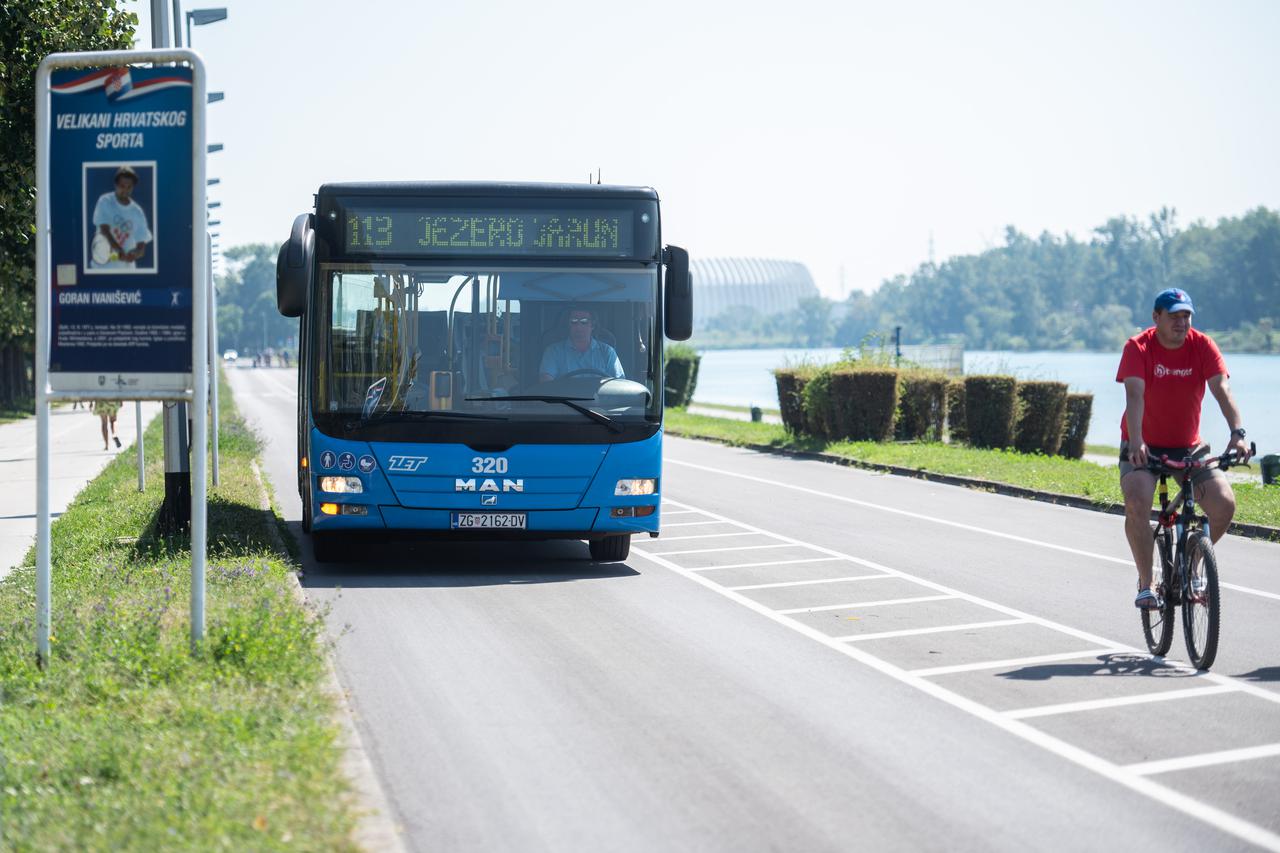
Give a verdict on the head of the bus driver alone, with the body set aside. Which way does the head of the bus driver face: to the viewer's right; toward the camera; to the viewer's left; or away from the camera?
toward the camera

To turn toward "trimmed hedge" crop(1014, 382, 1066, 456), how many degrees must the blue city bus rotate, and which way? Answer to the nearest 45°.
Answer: approximately 135° to its left

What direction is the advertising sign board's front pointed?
toward the camera

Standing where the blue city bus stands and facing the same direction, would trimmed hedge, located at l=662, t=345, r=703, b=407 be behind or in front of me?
behind

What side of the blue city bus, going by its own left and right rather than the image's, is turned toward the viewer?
front

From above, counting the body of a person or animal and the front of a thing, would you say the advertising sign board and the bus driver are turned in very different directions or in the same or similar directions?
same or similar directions

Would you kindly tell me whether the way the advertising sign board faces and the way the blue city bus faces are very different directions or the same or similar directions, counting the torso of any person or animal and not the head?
same or similar directions

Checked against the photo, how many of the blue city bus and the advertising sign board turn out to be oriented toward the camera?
2

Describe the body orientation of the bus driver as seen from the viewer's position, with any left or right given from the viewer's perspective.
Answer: facing the viewer

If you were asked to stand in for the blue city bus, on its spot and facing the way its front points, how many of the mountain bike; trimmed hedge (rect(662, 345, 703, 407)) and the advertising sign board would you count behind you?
1

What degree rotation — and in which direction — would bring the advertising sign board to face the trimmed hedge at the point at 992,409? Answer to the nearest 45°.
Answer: approximately 135° to its left

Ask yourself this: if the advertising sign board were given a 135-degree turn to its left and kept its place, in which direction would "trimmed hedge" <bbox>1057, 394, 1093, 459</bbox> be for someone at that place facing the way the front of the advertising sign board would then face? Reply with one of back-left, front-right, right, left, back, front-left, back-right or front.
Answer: front

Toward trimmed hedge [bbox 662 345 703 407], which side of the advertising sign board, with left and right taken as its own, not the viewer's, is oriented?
back
